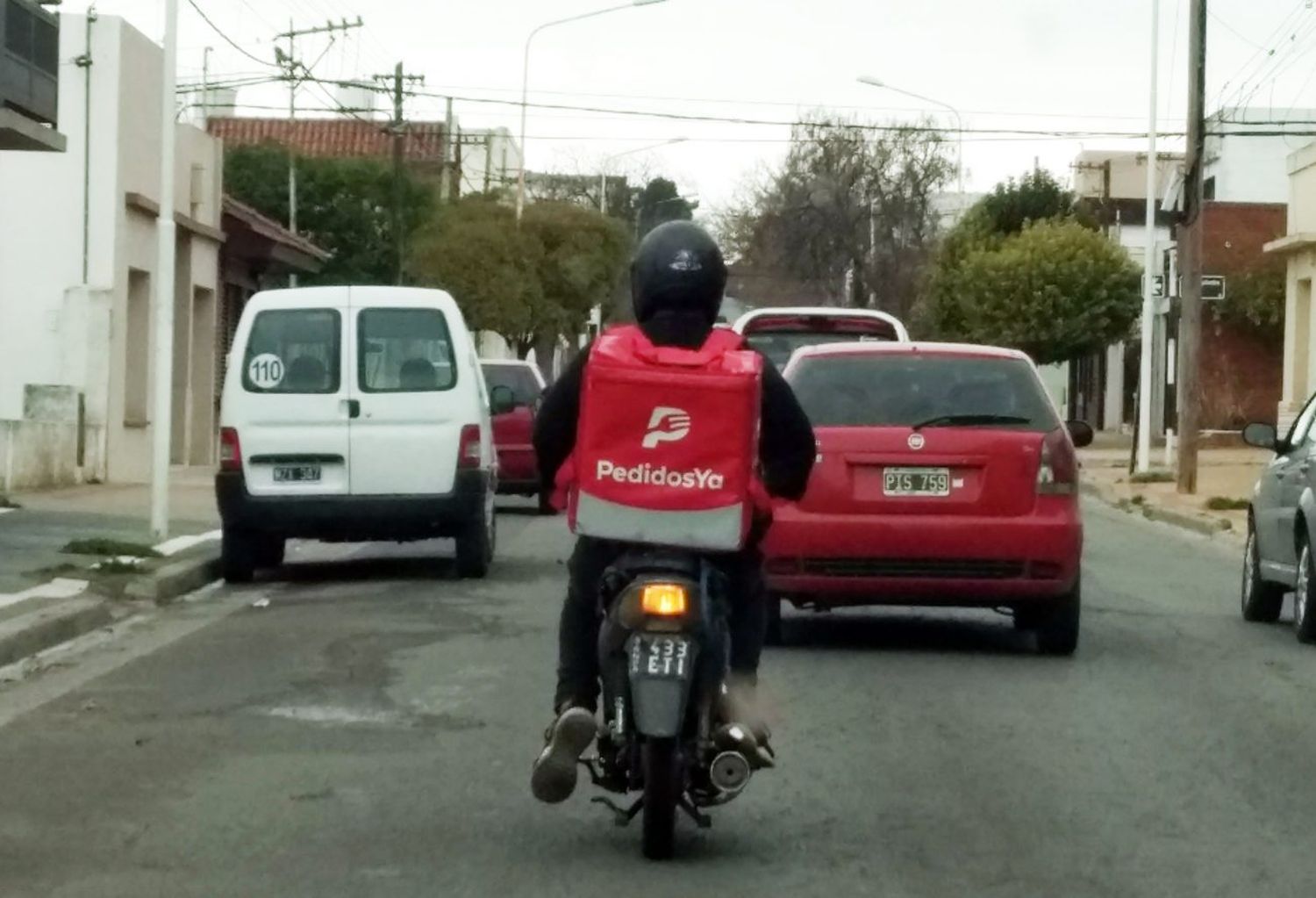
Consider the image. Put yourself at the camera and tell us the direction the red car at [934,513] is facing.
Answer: facing away from the viewer

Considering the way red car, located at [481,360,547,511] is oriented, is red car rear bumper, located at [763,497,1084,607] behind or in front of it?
behind

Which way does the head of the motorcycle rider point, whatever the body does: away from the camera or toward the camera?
away from the camera

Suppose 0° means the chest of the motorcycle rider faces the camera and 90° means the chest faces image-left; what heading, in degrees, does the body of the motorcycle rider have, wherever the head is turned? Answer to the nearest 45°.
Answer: approximately 180°

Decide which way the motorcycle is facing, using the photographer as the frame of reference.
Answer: facing away from the viewer

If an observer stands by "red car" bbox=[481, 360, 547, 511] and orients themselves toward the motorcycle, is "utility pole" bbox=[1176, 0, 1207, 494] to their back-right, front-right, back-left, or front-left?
back-left

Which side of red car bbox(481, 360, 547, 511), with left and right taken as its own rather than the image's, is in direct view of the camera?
back
